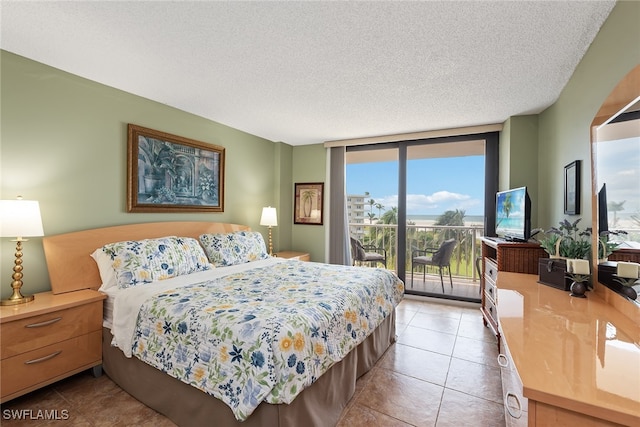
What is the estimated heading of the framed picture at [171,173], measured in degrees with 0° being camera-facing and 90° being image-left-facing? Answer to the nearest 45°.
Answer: approximately 315°

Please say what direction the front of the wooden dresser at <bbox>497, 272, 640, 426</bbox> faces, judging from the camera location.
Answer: facing to the left of the viewer

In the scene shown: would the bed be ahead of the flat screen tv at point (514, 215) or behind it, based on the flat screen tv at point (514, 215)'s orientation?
ahead

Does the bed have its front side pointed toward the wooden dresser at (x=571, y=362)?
yes

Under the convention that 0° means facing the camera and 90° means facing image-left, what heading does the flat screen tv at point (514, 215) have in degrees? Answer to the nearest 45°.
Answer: approximately 45°

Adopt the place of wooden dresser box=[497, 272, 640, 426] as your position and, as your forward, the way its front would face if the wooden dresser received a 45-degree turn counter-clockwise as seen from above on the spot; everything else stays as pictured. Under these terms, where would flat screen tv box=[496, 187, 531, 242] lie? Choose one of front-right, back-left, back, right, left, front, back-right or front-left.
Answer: back-right

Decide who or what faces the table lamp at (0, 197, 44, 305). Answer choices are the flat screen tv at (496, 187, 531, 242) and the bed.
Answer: the flat screen tv

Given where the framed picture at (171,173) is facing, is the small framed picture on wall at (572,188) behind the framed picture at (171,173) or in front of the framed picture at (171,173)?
in front

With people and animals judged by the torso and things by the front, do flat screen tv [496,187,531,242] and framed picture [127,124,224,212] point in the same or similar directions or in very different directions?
very different directions

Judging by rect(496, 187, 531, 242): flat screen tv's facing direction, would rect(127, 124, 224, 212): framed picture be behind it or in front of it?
in front

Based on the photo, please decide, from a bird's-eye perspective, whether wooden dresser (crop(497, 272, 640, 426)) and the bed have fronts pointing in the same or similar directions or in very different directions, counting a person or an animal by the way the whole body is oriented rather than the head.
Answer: very different directions

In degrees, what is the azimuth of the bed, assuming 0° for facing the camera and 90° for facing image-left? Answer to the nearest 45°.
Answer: approximately 315°
